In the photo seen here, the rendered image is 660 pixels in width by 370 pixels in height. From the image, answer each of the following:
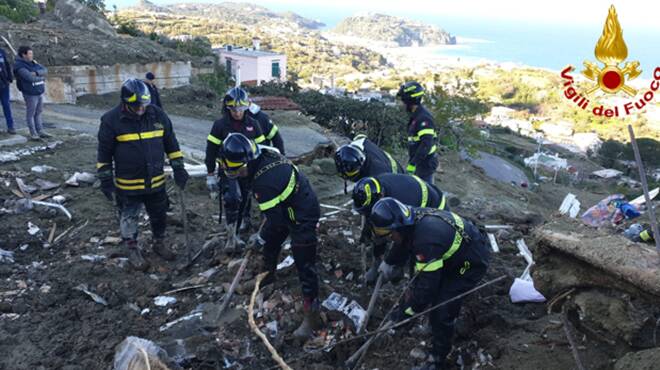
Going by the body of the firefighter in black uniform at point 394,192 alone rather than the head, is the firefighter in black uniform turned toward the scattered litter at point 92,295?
yes

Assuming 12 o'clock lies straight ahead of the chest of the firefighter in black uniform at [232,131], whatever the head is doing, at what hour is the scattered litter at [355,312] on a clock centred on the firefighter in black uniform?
The scattered litter is roughly at 11 o'clock from the firefighter in black uniform.

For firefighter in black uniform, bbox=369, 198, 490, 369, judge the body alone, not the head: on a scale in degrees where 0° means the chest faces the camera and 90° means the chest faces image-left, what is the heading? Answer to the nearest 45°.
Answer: approximately 90°

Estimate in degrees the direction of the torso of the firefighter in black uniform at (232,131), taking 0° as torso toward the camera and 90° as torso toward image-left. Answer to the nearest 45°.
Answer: approximately 0°

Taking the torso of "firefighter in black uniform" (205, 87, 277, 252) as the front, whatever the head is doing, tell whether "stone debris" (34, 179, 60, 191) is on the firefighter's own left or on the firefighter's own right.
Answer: on the firefighter's own right

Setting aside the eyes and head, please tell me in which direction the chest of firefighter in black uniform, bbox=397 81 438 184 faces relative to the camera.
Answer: to the viewer's left

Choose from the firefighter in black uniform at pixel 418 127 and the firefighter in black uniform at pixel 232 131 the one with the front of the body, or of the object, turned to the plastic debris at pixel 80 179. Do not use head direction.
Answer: the firefighter in black uniform at pixel 418 127

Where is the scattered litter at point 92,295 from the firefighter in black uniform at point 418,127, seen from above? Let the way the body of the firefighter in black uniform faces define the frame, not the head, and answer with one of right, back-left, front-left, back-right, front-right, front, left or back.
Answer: front-left

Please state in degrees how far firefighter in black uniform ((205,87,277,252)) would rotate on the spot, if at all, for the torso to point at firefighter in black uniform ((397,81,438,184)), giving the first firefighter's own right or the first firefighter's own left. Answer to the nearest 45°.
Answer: approximately 90° to the first firefighter's own left

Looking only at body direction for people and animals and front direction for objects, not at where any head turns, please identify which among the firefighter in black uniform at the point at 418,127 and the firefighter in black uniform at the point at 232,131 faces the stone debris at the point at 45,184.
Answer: the firefighter in black uniform at the point at 418,127
